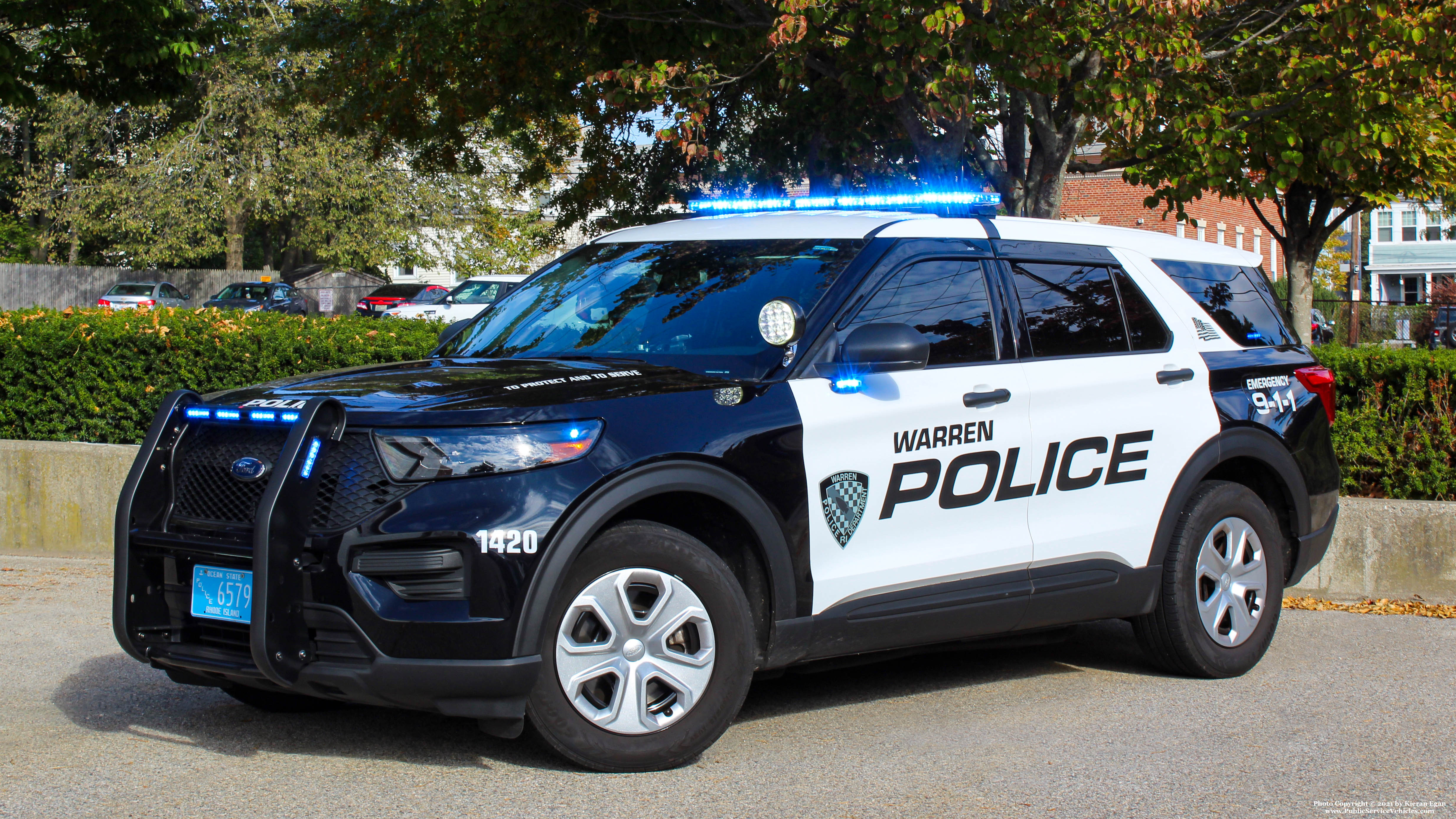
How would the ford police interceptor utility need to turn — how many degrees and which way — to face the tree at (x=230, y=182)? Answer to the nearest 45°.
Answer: approximately 135° to its right

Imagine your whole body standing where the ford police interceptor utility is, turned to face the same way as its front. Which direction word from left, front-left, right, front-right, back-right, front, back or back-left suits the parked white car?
back-right

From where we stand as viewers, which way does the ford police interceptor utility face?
facing the viewer and to the left of the viewer

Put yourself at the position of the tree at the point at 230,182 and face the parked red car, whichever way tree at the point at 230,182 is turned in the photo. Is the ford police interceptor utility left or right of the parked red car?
right

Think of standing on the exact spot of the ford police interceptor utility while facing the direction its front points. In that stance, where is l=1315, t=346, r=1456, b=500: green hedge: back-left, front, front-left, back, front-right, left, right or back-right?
back

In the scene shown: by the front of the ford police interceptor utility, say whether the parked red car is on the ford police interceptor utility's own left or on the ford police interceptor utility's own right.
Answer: on the ford police interceptor utility's own right

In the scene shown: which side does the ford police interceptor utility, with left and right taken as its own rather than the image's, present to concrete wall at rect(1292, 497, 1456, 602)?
back

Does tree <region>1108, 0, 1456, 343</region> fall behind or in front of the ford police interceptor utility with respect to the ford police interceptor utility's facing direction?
behind
